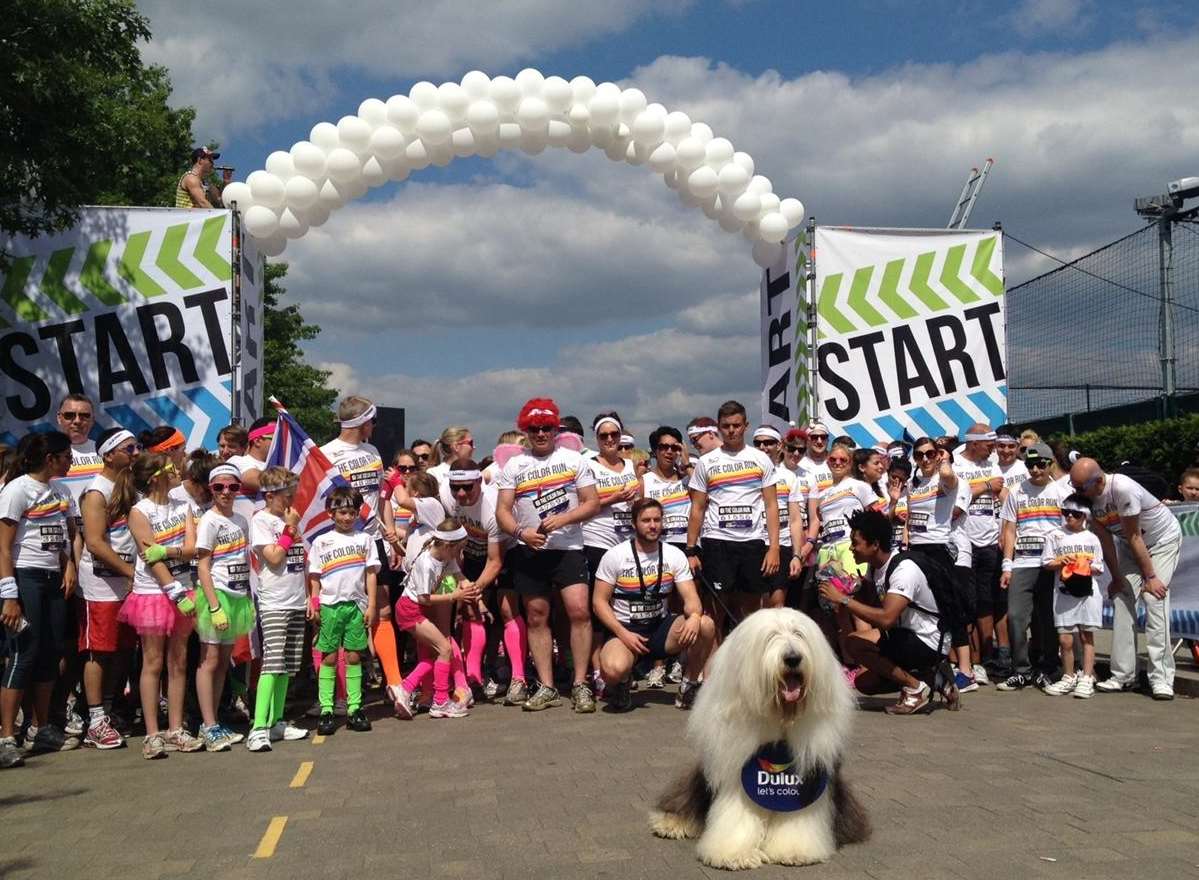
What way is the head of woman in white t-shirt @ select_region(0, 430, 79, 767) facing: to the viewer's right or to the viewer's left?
to the viewer's right

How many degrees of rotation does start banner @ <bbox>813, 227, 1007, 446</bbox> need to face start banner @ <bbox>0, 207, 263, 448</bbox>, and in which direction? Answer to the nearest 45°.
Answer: approximately 45° to its right

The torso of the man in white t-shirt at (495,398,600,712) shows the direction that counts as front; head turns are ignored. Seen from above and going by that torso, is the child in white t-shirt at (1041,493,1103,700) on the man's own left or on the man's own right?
on the man's own left

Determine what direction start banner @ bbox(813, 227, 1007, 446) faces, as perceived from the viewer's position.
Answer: facing the viewer

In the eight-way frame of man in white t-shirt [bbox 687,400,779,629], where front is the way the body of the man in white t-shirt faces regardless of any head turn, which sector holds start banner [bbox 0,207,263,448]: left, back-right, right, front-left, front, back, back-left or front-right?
right

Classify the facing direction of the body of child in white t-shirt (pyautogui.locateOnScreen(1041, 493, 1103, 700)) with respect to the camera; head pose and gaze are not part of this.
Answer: toward the camera

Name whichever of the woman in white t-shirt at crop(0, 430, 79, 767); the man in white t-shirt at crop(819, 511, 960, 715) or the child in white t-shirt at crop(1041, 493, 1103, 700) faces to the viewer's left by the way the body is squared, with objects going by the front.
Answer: the man in white t-shirt

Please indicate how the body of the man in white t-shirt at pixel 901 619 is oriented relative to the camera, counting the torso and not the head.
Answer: to the viewer's left

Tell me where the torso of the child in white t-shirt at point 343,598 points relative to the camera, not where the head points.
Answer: toward the camera

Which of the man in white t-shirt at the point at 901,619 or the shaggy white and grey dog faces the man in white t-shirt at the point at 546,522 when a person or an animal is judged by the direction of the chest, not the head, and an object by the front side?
the man in white t-shirt at the point at 901,619

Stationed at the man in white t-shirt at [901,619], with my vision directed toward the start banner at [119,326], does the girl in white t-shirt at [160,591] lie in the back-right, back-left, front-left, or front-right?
front-left

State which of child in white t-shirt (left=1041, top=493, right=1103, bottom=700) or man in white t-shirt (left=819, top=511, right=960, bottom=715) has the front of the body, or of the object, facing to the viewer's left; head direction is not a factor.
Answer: the man in white t-shirt

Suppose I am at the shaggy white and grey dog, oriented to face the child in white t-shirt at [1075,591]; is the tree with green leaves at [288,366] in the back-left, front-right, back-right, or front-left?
front-left

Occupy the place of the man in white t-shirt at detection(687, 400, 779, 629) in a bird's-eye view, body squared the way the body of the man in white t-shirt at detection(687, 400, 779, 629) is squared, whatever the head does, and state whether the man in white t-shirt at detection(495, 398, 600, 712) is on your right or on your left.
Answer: on your right

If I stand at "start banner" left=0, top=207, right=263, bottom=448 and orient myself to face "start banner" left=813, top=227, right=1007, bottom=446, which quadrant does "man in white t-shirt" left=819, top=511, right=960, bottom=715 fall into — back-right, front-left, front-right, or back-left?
front-right

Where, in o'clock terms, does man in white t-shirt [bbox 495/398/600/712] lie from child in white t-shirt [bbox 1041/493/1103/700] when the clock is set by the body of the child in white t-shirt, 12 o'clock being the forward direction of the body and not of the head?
The man in white t-shirt is roughly at 2 o'clock from the child in white t-shirt.
